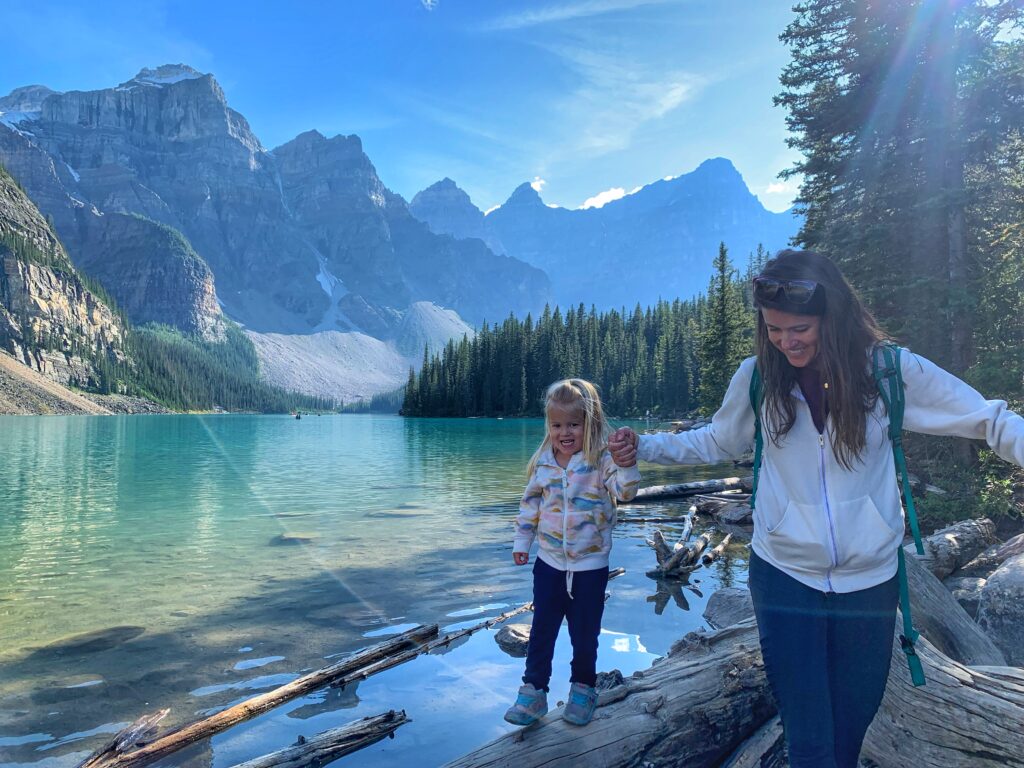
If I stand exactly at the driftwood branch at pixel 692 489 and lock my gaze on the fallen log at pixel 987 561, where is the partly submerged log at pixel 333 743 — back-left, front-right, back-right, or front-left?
front-right

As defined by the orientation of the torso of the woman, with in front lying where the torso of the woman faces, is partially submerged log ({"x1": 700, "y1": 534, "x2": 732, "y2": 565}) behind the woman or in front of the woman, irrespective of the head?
behind

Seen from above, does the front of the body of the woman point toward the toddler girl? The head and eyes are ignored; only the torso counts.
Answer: no

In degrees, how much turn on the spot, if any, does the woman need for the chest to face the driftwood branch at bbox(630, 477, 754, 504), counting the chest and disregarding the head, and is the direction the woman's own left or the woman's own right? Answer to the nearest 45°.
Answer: approximately 180°

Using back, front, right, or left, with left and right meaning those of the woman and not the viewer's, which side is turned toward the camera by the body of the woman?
front

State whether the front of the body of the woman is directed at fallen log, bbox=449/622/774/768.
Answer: no

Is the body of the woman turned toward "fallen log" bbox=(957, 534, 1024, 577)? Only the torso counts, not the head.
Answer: no

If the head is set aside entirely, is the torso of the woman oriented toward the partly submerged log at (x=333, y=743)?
no

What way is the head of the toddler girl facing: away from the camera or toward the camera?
toward the camera
